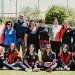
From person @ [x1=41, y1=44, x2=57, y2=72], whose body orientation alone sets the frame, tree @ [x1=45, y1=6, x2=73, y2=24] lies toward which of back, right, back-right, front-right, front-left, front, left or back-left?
back

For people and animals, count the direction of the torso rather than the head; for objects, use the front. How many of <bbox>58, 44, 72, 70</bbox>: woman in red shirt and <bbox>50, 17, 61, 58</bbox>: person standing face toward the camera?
2

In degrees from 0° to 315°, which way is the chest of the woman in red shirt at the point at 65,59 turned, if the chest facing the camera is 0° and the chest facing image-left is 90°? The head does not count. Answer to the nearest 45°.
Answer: approximately 0°

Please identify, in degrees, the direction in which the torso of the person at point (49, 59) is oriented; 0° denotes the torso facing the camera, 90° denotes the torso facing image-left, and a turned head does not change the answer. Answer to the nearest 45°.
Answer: approximately 0°

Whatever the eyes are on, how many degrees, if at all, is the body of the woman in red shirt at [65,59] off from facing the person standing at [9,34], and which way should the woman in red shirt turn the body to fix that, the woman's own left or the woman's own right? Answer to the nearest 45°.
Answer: approximately 90° to the woman's own right

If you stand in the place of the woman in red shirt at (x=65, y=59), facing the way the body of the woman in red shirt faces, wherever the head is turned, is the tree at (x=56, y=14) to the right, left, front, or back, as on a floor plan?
back
